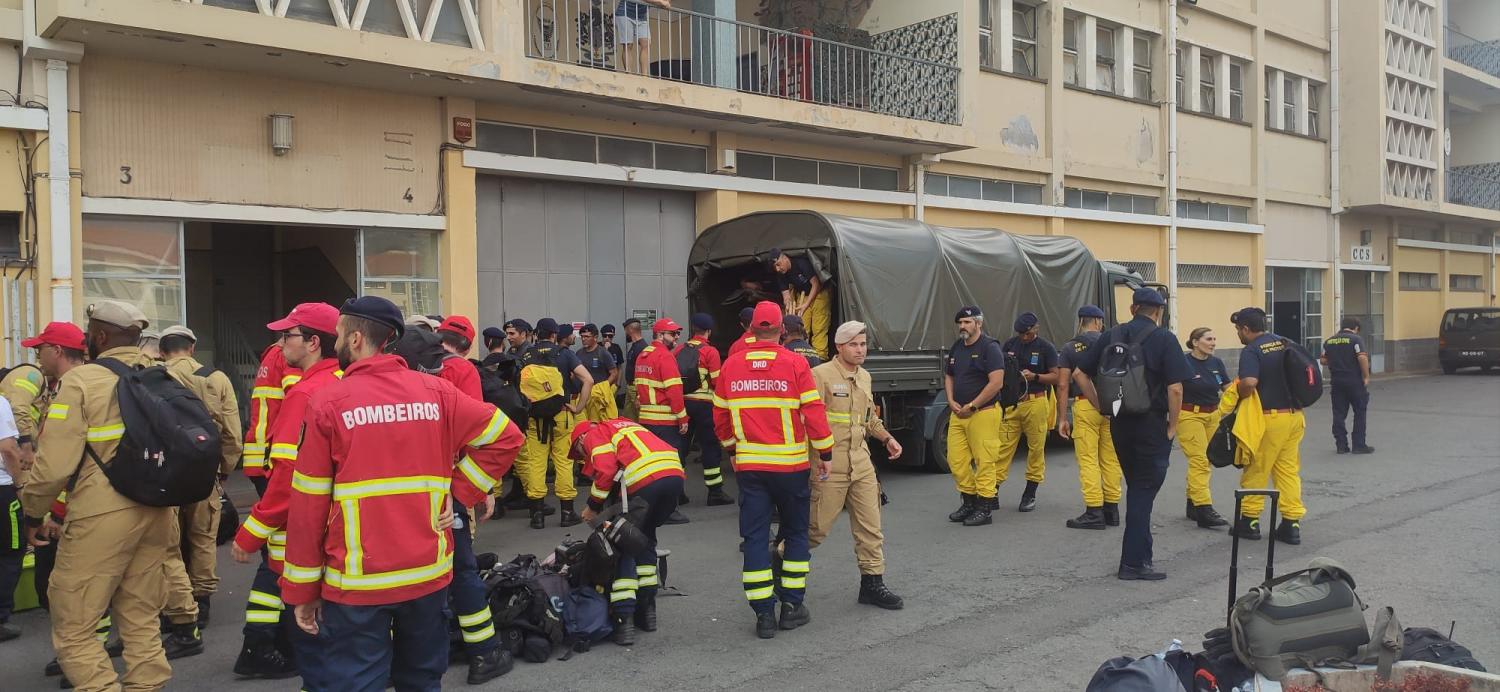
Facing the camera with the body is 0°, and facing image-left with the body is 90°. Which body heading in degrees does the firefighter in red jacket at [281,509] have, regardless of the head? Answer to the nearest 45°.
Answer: approximately 90°

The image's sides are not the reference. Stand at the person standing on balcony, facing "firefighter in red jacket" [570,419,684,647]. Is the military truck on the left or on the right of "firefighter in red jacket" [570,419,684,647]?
left

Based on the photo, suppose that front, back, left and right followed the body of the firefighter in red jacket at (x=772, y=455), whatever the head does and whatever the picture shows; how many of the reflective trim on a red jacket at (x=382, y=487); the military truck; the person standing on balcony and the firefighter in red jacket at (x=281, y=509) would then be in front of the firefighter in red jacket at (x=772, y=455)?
2

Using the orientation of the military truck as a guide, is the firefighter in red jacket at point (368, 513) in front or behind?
behind

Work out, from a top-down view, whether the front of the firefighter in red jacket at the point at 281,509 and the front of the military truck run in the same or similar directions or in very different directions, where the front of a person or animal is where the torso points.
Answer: very different directions

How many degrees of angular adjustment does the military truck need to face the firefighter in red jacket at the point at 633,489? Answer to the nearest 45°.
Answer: approximately 135° to its right

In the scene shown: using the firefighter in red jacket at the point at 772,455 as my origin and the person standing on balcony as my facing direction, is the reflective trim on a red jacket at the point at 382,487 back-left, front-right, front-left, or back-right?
back-left

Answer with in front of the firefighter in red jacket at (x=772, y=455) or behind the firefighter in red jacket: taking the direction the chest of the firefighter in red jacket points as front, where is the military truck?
in front

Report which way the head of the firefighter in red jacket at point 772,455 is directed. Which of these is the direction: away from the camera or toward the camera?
away from the camera

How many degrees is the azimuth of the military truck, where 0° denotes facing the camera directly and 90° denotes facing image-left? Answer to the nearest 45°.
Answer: approximately 225°

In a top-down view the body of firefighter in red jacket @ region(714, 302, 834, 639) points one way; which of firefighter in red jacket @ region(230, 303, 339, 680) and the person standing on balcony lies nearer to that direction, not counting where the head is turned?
the person standing on balcony

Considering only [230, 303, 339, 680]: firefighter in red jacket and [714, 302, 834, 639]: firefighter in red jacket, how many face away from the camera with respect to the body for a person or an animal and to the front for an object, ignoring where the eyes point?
1

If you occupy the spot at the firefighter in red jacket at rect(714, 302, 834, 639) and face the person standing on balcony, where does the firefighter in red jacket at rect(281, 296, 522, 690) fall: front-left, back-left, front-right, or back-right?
back-left

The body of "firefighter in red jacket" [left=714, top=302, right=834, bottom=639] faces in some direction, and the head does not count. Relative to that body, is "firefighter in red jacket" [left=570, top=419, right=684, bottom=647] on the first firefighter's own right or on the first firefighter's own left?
on the first firefighter's own left

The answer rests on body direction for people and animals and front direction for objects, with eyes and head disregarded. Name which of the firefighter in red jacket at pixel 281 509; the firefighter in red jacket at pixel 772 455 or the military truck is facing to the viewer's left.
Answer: the firefighter in red jacket at pixel 281 509

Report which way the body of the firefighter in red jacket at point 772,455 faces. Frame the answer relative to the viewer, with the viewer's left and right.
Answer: facing away from the viewer
